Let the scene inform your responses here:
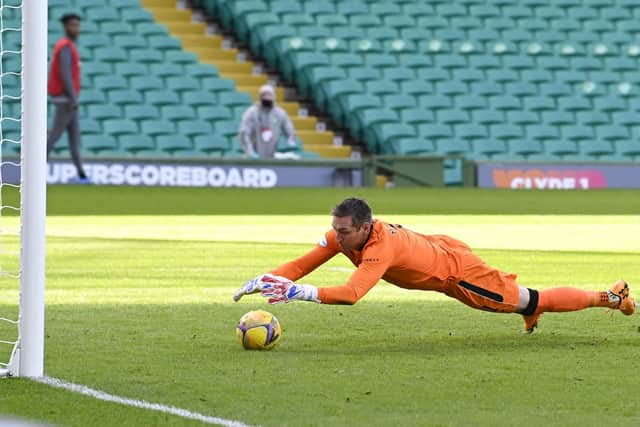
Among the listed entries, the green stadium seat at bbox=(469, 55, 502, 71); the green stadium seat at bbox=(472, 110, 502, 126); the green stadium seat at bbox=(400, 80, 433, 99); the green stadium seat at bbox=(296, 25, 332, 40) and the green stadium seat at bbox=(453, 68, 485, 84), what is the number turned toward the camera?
5

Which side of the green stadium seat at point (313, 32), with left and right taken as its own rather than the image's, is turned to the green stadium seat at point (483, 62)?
left

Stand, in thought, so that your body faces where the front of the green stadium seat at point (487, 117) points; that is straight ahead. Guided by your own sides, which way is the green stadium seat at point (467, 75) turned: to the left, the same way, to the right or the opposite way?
the same way

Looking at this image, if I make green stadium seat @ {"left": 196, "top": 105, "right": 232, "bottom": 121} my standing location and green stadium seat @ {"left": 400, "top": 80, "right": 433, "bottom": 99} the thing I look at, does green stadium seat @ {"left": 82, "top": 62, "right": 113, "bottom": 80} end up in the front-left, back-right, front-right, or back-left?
back-left

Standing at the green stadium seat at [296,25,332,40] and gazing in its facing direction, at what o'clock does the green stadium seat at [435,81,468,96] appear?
the green stadium seat at [435,81,468,96] is roughly at 11 o'clock from the green stadium seat at [296,25,332,40].

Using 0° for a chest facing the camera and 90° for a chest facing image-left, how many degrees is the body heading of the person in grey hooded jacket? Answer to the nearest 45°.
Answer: approximately 0°

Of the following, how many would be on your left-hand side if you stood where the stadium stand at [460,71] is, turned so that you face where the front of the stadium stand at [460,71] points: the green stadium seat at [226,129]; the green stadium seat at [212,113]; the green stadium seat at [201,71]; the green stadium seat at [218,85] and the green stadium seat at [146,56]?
0

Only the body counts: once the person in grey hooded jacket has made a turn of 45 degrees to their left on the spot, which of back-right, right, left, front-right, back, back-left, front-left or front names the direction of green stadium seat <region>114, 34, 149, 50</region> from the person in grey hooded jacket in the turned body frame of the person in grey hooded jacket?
back

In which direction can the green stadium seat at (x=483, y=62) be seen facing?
toward the camera

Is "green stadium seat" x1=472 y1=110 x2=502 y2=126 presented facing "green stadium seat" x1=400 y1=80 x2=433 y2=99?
no

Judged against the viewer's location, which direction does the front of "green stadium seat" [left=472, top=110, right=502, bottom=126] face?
facing the viewer

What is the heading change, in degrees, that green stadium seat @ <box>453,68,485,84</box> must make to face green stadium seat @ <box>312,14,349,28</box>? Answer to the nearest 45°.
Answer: approximately 90° to its right

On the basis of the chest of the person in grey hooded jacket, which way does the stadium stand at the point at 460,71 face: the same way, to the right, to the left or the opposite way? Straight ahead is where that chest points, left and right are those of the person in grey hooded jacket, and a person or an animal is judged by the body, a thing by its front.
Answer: the same way

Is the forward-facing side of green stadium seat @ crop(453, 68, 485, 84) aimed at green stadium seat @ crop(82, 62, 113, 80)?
no

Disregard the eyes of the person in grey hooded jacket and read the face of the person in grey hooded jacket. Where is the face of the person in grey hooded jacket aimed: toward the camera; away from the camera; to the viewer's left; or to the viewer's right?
toward the camera

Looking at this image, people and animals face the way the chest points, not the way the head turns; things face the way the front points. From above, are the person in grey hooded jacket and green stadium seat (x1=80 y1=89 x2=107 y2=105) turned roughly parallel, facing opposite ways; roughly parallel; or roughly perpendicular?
roughly parallel

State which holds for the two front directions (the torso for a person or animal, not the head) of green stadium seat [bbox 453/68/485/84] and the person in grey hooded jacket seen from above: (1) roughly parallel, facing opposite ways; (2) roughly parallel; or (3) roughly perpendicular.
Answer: roughly parallel

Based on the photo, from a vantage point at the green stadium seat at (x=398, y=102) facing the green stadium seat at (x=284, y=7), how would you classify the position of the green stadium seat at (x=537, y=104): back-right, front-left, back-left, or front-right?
back-right

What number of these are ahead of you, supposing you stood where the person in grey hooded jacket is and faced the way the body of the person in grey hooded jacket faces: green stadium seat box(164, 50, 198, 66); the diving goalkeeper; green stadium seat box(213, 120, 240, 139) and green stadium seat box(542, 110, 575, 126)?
1

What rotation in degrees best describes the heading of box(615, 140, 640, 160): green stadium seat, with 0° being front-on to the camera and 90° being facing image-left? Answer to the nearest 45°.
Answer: approximately 0°

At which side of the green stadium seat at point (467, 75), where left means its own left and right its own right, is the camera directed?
front
